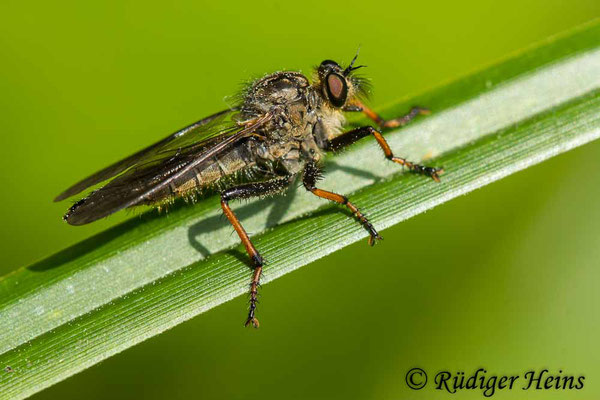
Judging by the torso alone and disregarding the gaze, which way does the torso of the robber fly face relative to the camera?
to the viewer's right
